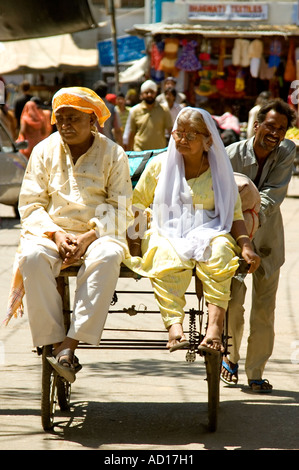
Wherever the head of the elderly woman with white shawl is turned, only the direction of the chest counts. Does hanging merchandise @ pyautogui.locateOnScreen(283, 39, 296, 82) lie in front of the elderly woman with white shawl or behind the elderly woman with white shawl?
behind

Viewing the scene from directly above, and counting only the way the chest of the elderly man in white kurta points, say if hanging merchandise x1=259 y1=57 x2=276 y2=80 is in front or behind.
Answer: behind

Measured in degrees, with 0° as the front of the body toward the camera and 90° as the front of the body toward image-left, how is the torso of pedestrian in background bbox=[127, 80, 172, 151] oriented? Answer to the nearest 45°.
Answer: approximately 0°

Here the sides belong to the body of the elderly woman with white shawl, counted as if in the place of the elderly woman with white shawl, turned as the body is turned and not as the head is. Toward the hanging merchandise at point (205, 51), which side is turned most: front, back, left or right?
back

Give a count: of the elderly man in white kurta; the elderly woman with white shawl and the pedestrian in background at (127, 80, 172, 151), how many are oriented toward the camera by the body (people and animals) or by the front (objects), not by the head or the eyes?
3

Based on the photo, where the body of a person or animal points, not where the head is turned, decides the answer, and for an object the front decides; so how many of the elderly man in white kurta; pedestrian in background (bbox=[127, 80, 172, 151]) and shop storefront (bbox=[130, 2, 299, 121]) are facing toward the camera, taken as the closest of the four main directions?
3

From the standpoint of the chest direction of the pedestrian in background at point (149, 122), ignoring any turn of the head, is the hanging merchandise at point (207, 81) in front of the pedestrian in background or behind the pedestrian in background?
behind

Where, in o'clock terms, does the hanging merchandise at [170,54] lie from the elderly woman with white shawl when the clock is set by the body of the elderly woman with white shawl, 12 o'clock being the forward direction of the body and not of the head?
The hanging merchandise is roughly at 6 o'clock from the elderly woman with white shawl.
